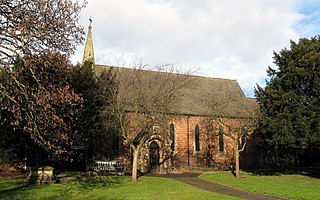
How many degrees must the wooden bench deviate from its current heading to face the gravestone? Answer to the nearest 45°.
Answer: approximately 45° to its right

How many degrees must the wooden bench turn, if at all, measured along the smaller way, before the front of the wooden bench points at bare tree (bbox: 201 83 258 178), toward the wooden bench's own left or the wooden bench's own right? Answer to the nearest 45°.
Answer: approximately 90° to the wooden bench's own left

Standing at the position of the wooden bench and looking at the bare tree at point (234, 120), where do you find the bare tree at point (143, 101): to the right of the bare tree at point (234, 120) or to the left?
right

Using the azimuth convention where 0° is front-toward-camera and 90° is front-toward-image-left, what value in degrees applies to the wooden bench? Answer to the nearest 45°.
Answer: approximately 0°

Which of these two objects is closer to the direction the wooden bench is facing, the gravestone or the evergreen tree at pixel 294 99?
the gravestone

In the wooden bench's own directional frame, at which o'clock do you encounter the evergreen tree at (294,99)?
The evergreen tree is roughly at 10 o'clock from the wooden bench.
